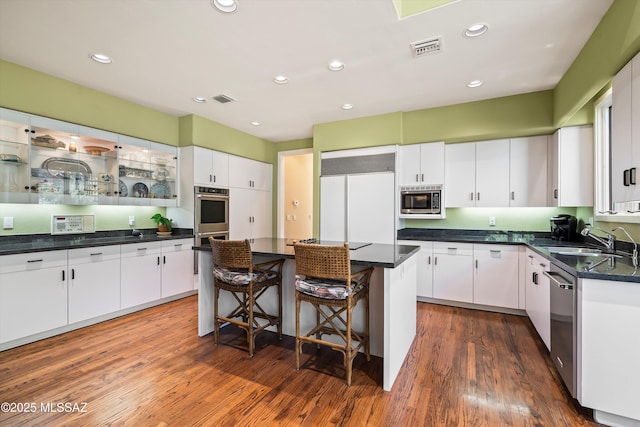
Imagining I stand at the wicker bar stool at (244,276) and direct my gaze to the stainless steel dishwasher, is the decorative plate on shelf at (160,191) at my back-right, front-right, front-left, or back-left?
back-left

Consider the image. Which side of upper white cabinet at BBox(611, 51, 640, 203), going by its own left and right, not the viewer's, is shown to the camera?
left

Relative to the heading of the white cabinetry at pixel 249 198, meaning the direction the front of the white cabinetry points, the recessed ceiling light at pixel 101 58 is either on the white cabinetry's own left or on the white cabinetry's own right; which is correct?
on the white cabinetry's own right

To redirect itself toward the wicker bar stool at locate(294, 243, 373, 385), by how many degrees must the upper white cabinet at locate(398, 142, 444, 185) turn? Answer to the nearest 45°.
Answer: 0° — it already faces it

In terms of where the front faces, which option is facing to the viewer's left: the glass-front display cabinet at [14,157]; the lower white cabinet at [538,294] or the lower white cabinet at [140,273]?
the lower white cabinet at [538,294]

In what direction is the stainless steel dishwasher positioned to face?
to the viewer's left
